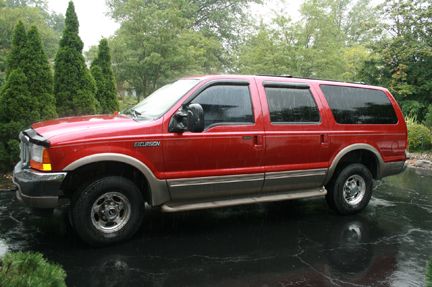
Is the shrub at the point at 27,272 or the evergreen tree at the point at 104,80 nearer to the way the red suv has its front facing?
the shrub

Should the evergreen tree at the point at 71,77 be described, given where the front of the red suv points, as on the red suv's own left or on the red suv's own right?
on the red suv's own right

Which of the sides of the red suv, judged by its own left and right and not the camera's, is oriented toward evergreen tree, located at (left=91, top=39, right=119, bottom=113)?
right

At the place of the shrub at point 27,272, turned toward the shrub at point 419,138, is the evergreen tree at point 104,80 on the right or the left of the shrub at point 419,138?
left

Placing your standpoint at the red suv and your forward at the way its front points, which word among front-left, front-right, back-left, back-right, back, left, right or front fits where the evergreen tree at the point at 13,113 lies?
right

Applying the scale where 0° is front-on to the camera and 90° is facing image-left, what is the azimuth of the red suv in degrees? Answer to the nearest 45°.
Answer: approximately 45°

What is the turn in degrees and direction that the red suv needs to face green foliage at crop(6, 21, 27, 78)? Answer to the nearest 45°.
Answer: approximately 90° to its right

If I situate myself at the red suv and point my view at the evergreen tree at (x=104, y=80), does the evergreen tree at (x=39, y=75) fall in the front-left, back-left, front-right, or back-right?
front-left

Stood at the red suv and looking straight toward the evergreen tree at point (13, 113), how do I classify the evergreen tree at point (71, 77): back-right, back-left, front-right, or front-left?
front-right

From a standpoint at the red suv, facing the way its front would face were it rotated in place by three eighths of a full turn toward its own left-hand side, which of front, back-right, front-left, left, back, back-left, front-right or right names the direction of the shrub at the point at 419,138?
front-left
